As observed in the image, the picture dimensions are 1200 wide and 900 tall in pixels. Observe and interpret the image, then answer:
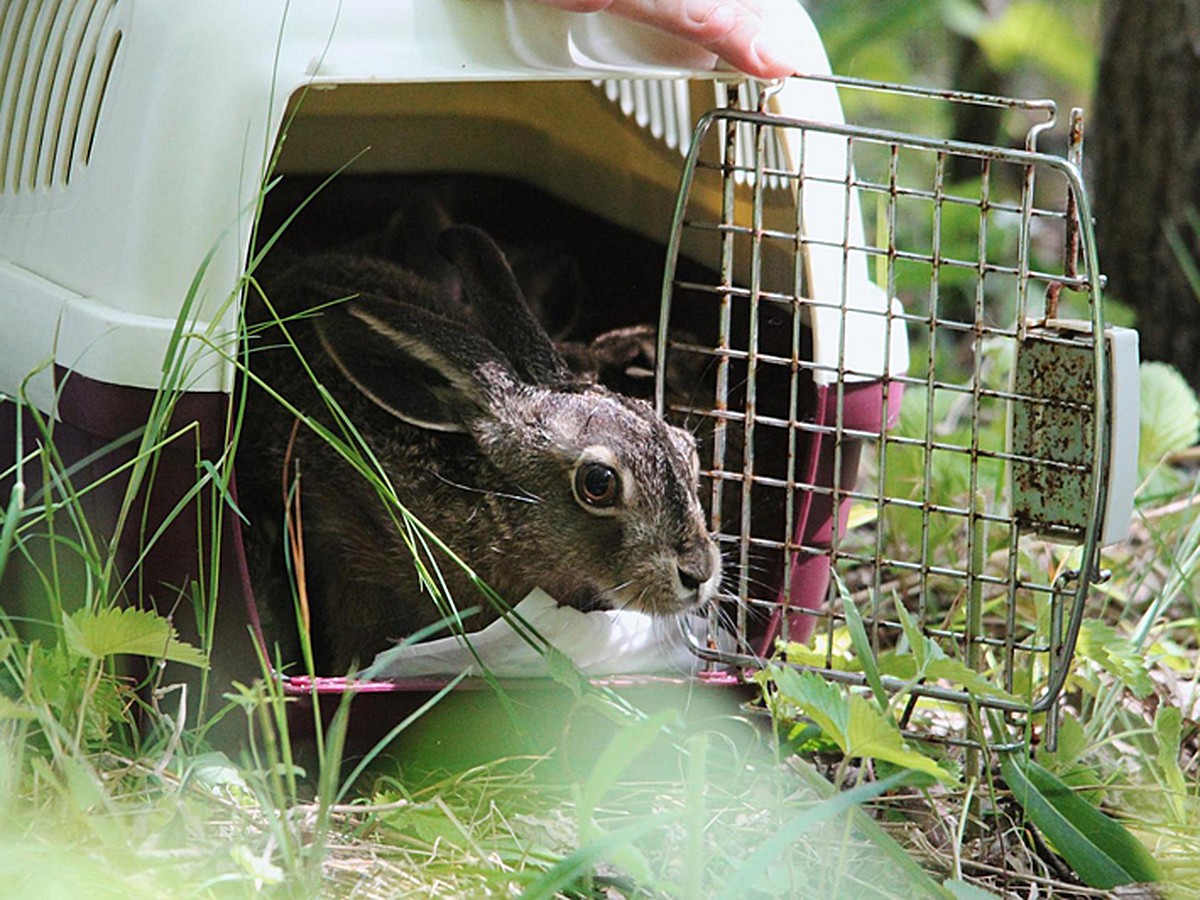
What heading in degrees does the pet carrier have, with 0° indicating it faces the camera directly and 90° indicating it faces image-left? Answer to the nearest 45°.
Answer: approximately 315°

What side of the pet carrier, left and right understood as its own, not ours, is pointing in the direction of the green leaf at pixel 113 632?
right

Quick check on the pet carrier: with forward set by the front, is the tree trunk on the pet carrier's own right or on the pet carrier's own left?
on the pet carrier's own left
